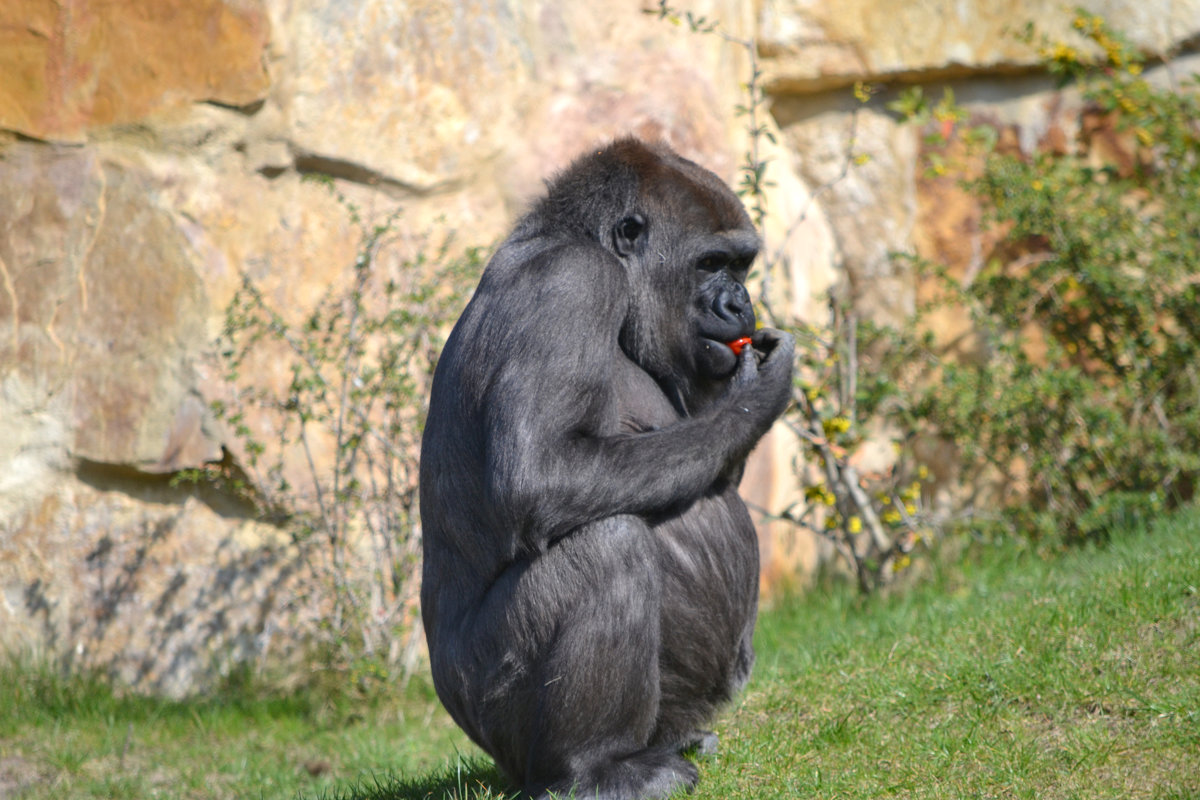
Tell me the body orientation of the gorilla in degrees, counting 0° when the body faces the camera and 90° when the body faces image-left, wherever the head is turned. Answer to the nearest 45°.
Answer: approximately 315°
